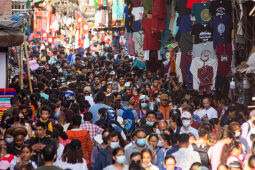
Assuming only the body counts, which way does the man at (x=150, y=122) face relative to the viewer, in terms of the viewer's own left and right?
facing the viewer

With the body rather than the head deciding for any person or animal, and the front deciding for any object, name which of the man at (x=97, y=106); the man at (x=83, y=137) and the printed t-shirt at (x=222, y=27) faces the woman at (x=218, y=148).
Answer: the printed t-shirt
